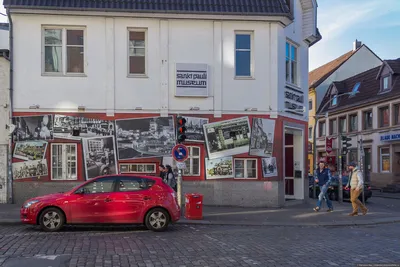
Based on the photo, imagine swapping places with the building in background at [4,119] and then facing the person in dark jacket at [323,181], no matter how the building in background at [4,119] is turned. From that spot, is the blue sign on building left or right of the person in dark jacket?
left

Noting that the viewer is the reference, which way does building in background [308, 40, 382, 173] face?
facing the viewer and to the left of the viewer

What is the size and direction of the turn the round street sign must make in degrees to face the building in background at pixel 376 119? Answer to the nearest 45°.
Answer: approximately 135° to its left

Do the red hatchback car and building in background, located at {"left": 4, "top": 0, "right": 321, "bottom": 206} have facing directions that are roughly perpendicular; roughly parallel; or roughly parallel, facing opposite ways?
roughly perpendicular

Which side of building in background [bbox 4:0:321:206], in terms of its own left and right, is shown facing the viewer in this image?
front

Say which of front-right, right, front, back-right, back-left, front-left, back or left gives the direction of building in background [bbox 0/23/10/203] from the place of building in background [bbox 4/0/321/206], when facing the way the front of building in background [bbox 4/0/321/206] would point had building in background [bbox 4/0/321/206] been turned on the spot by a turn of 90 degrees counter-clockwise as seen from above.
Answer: back

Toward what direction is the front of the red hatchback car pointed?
to the viewer's left

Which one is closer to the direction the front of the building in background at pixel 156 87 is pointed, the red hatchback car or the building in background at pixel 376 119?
the red hatchback car

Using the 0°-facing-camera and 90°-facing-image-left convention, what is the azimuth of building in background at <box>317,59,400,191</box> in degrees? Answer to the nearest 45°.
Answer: approximately 45°

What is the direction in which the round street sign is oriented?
toward the camera
